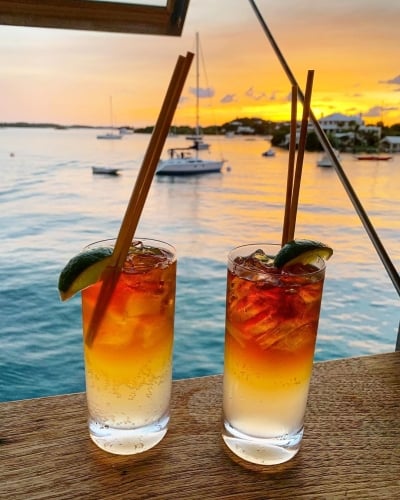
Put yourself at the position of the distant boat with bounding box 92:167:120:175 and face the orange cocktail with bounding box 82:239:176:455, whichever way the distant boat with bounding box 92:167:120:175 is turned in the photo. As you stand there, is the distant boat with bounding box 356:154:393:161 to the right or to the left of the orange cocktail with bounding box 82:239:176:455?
left

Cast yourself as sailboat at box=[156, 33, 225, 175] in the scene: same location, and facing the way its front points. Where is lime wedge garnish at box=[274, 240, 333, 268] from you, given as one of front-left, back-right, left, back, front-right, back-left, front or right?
right

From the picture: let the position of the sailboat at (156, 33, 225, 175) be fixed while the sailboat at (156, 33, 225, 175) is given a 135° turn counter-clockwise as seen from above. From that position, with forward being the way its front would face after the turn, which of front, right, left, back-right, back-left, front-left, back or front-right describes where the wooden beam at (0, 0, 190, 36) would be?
back-left

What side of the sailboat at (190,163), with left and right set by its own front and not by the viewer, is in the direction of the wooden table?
right

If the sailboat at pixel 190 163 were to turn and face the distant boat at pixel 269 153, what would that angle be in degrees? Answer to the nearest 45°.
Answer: approximately 45° to its left

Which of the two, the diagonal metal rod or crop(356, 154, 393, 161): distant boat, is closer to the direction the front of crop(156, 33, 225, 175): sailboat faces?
the distant boat

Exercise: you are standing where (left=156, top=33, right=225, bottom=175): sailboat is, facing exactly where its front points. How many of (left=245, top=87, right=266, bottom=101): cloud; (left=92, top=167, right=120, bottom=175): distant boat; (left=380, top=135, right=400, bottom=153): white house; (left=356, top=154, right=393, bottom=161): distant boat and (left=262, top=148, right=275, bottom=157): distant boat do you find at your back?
1

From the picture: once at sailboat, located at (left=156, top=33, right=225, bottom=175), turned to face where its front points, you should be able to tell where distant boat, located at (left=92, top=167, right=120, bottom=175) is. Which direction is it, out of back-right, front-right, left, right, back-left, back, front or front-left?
back

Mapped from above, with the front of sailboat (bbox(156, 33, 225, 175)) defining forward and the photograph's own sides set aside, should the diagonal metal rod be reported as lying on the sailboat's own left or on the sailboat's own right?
on the sailboat's own right

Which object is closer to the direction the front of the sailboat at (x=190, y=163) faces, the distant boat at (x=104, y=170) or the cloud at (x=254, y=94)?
the cloud

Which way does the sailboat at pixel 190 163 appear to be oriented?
to the viewer's right
